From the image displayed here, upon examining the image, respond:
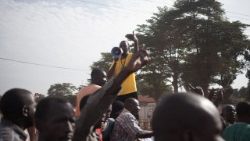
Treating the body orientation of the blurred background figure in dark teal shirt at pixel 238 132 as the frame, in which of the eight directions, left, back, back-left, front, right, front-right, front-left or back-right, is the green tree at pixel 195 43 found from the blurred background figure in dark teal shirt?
front

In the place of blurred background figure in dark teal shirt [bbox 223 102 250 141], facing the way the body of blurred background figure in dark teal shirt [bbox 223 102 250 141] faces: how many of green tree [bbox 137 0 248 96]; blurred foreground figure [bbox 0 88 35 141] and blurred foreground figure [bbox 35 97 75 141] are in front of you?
1

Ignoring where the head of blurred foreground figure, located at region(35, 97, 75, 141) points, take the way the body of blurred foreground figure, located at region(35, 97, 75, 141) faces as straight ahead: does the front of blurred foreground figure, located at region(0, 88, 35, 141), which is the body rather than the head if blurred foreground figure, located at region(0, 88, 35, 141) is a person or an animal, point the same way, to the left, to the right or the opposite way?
to the left

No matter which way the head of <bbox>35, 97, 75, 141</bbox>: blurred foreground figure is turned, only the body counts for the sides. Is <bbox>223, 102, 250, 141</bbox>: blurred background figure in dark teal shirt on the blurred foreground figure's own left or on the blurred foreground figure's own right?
on the blurred foreground figure's own left

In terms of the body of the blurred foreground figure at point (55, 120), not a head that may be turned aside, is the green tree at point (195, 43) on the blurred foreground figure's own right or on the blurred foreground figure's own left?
on the blurred foreground figure's own left

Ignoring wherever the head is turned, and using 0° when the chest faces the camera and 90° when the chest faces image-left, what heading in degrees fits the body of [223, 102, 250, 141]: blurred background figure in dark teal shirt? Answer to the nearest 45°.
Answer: approximately 180°
